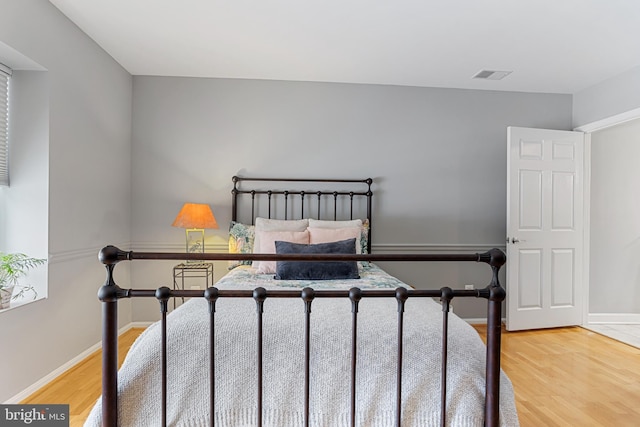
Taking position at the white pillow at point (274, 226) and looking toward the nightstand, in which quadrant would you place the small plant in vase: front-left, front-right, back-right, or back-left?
front-left

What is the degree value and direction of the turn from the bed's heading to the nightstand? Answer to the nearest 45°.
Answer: approximately 135° to its right

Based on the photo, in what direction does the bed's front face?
toward the camera

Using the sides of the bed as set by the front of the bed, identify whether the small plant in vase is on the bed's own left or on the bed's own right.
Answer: on the bed's own right

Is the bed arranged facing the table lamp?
no

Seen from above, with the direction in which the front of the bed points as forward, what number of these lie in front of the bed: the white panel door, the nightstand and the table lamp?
0

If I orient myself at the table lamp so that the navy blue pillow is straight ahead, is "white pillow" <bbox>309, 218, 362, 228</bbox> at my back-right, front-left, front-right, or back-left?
front-left
